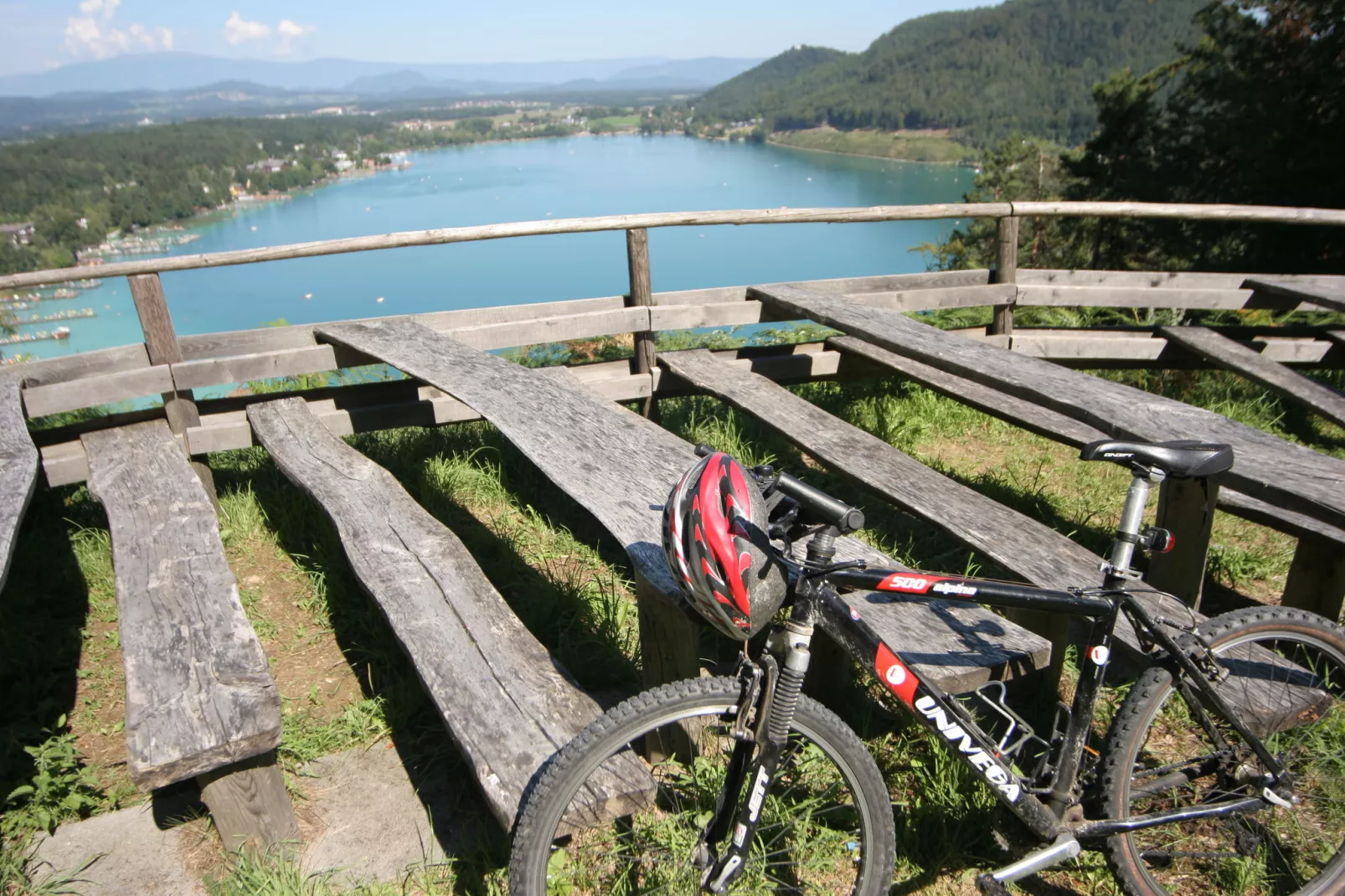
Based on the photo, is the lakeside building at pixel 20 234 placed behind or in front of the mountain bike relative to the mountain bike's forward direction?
in front

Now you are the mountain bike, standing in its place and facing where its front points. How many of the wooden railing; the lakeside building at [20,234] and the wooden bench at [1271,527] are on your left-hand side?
0

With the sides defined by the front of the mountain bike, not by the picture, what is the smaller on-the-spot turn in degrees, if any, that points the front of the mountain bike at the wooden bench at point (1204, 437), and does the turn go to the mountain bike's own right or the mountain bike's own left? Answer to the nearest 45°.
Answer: approximately 135° to the mountain bike's own right

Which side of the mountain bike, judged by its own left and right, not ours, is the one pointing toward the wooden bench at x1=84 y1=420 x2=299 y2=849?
front

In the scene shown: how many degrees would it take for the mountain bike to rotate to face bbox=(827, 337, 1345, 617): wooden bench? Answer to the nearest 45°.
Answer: approximately 135° to its right

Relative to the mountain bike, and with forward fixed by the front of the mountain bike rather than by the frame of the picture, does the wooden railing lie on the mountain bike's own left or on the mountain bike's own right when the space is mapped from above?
on the mountain bike's own right

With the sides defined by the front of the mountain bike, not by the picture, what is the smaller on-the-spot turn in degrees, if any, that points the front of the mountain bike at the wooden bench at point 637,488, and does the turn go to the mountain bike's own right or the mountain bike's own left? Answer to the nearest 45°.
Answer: approximately 45° to the mountain bike's own right

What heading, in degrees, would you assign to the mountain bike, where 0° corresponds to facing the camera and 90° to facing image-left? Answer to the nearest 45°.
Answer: approximately 90°
